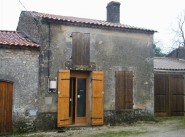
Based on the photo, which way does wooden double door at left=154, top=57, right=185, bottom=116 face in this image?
toward the camera

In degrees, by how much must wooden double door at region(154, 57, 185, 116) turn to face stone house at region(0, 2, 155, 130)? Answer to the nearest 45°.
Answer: approximately 45° to its right

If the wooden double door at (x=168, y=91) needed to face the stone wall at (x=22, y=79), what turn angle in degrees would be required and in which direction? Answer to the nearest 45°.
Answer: approximately 45° to its right
